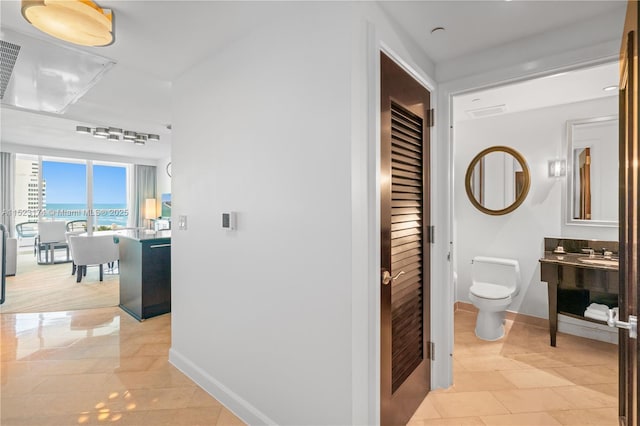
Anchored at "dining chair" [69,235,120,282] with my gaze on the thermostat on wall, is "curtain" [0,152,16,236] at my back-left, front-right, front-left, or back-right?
back-right

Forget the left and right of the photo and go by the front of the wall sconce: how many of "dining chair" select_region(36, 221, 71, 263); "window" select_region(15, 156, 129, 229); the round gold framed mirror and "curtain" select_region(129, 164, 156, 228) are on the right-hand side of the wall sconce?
4

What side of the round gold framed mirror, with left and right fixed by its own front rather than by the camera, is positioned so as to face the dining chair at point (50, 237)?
right

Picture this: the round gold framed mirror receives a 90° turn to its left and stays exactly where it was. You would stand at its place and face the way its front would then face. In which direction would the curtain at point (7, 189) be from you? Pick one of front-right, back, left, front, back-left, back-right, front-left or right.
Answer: back

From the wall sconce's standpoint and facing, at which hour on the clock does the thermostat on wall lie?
The thermostat on wall is roughly at 1 o'clock from the wall sconce.

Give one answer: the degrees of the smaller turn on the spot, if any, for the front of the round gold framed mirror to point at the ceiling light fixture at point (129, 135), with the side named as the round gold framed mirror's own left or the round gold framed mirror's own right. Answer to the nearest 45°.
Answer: approximately 90° to the round gold framed mirror's own right

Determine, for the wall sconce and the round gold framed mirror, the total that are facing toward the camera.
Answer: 2

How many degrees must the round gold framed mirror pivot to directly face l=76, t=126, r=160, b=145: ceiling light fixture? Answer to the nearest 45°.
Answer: approximately 90° to its right

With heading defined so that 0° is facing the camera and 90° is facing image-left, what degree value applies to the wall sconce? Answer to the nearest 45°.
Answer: approximately 0°
